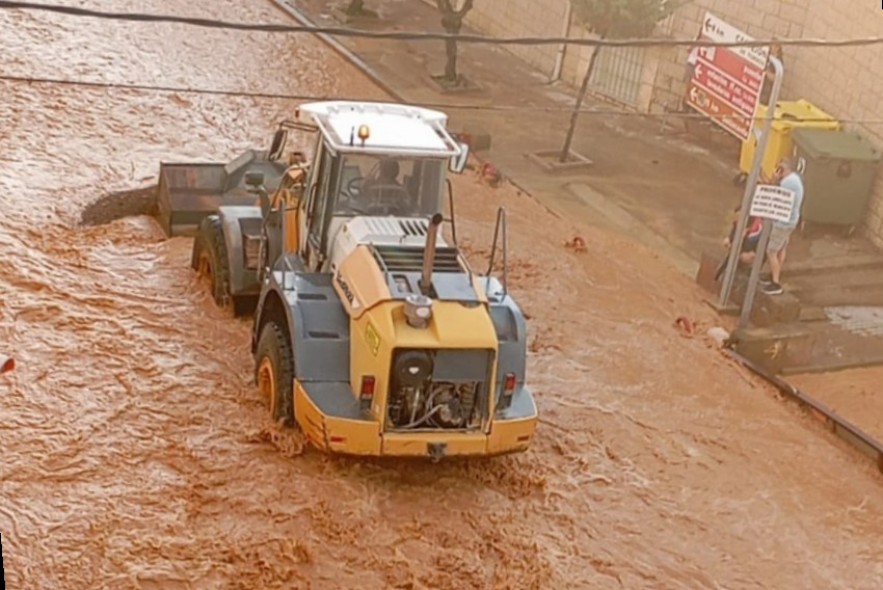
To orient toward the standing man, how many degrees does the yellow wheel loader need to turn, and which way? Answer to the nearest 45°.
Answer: approximately 90° to its right

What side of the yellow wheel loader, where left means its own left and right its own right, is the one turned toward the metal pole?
right

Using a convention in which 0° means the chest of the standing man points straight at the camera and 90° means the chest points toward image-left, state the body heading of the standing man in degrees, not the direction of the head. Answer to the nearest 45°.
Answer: approximately 90°

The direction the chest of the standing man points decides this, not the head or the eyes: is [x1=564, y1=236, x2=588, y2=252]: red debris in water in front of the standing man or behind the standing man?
in front

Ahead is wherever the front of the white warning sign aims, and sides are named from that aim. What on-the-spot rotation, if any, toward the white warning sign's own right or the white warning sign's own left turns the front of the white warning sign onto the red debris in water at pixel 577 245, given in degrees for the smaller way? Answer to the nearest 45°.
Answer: approximately 135° to the white warning sign's own right

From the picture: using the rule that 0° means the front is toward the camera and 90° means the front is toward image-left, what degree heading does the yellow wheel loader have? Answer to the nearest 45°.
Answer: approximately 135°

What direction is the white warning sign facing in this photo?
toward the camera

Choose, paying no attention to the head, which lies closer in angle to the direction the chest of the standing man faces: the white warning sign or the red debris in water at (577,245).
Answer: the red debris in water

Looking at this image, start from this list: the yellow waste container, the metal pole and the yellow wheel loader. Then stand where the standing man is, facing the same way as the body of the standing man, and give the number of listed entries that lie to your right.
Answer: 1

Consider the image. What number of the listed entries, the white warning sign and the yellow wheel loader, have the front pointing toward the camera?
1

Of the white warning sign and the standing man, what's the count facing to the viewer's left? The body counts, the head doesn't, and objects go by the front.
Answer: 1

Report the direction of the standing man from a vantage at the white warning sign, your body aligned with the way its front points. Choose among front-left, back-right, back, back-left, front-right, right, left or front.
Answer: back

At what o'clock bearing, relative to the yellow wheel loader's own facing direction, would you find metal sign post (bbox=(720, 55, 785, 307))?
The metal sign post is roughly at 3 o'clock from the yellow wheel loader.
